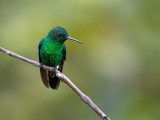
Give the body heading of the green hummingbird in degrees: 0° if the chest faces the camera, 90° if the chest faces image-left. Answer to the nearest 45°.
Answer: approximately 315°
